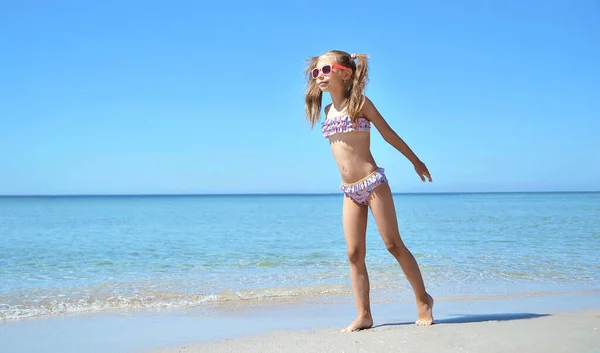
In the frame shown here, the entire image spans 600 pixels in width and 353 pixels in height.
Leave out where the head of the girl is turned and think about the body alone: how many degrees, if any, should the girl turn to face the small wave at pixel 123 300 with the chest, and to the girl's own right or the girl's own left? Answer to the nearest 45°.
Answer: approximately 90° to the girl's own right

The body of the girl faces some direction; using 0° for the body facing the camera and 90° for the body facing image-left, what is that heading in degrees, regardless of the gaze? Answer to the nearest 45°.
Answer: approximately 45°
